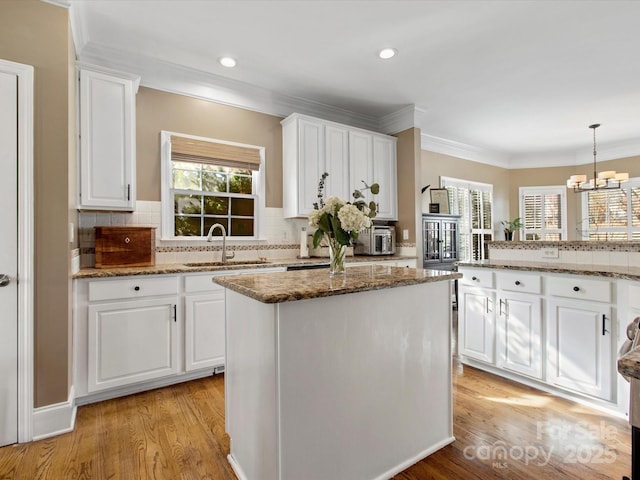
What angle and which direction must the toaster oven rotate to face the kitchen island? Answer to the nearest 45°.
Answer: approximately 45° to its right

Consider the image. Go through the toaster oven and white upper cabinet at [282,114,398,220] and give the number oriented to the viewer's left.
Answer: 0

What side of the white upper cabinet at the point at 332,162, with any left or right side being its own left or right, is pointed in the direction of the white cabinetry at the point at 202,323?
right

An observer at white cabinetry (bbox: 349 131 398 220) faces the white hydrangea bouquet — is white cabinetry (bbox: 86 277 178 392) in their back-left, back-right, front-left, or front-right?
front-right

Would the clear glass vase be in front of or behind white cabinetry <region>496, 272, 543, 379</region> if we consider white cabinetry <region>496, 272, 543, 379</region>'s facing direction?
in front

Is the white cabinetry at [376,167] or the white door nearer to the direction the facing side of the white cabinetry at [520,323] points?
the white door

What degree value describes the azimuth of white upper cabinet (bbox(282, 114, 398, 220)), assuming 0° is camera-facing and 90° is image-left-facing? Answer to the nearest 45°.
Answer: approximately 315°

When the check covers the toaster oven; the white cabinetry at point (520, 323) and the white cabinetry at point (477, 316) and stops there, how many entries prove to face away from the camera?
0

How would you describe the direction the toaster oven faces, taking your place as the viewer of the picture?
facing the viewer and to the right of the viewer

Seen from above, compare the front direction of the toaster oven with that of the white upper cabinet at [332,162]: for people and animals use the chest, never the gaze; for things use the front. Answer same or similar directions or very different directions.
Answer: same or similar directions

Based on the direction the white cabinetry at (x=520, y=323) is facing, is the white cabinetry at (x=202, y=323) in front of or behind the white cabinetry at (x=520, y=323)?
in front
